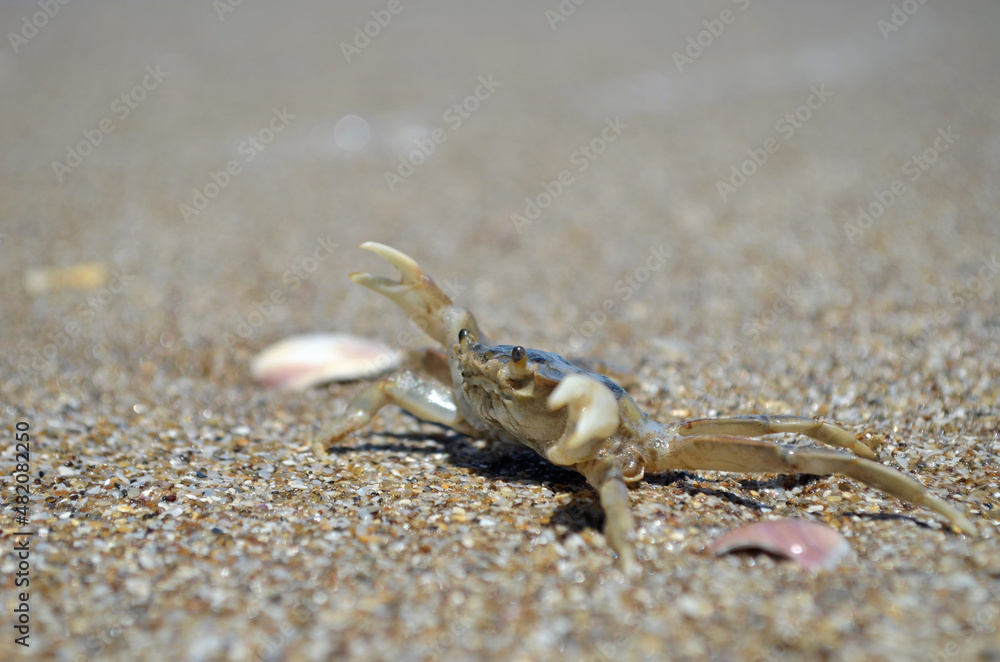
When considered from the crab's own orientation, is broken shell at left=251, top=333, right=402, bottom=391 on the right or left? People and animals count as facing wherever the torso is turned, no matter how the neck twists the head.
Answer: on its right

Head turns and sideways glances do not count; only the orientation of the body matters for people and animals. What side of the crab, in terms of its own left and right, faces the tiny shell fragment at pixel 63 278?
right
